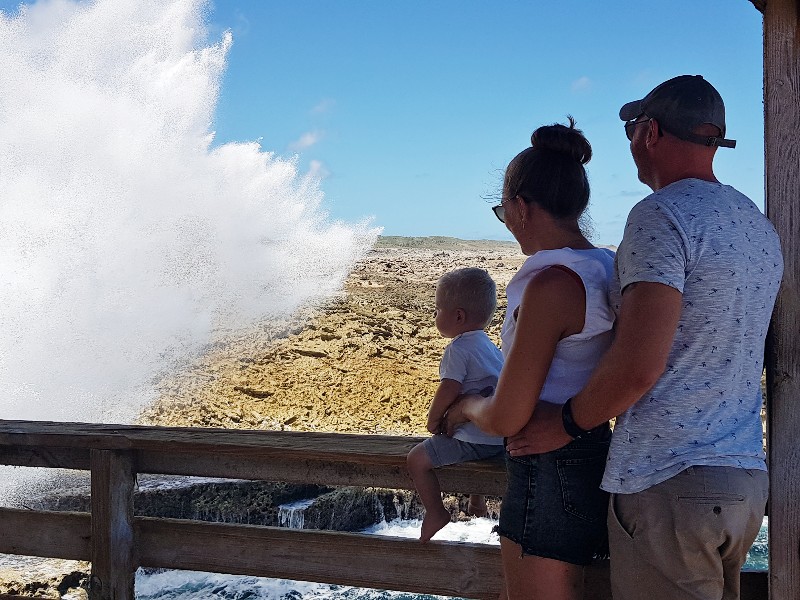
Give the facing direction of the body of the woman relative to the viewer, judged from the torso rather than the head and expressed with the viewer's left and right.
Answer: facing away from the viewer and to the left of the viewer

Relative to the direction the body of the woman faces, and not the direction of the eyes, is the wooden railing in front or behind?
in front

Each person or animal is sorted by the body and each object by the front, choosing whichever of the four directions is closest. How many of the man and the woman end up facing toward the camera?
0

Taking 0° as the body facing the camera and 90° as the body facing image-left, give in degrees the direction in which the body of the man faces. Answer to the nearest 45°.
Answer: approximately 135°
